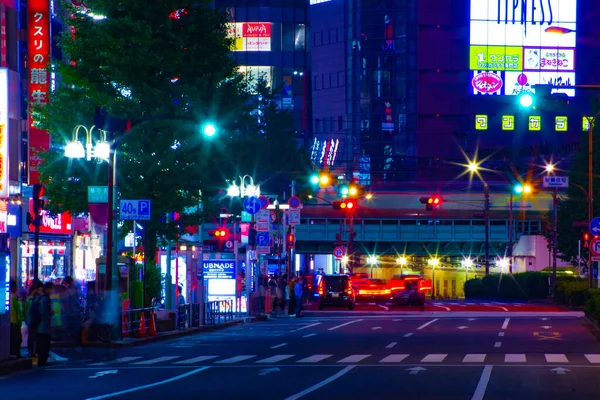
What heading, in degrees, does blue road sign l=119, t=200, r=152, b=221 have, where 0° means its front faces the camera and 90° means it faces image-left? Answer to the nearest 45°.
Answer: approximately 0°

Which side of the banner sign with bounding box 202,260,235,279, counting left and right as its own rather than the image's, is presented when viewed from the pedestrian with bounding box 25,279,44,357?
front

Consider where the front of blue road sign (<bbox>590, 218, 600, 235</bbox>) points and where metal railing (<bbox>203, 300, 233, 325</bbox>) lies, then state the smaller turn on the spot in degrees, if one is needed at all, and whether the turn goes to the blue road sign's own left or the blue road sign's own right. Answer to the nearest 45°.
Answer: approximately 90° to the blue road sign's own right

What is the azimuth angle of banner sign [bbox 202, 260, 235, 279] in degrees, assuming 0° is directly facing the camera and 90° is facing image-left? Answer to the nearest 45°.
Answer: approximately 0°

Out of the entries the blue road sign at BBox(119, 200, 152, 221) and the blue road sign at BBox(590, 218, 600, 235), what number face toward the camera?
2

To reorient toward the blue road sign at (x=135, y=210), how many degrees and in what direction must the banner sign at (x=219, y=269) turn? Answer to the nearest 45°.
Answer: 0° — it already faces it

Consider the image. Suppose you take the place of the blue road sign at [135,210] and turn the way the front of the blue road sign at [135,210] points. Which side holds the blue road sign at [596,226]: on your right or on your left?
on your left
